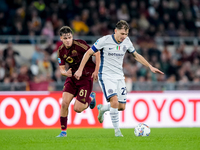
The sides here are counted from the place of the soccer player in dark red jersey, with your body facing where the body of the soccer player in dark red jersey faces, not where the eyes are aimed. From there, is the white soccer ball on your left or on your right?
on your left
